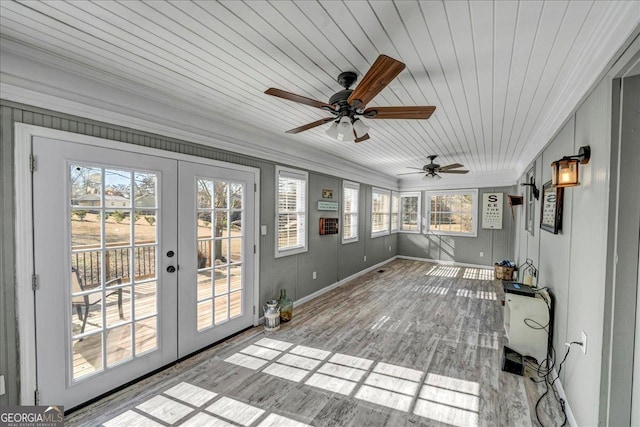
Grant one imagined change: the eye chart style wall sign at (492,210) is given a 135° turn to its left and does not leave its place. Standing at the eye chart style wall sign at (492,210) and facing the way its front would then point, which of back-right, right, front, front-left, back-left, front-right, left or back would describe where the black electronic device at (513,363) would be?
back-right

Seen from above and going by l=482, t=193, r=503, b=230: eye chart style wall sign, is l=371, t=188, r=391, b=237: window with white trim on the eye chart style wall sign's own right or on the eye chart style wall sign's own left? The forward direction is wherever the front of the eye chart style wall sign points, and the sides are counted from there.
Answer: on the eye chart style wall sign's own right

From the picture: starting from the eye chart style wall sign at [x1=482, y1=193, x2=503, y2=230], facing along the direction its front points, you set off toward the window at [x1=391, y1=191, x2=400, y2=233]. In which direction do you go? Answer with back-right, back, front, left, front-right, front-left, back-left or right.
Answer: right

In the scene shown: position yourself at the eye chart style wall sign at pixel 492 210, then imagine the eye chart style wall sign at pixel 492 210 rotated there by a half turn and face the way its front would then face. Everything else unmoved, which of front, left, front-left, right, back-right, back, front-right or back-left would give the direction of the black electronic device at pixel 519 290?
back

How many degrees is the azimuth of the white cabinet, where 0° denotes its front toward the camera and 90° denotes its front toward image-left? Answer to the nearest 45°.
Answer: approximately 90°

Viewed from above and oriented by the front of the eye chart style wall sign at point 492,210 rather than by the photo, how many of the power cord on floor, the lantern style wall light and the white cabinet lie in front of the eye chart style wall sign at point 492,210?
3

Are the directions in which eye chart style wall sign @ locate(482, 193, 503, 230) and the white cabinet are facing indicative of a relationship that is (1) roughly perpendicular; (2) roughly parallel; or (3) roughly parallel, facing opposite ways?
roughly perpendicular

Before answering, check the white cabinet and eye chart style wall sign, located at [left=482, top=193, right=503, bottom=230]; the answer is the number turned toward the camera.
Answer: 1

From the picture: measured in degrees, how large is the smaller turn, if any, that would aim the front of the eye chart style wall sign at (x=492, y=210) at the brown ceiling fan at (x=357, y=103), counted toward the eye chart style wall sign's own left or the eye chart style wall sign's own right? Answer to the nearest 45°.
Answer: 0° — it already faces it

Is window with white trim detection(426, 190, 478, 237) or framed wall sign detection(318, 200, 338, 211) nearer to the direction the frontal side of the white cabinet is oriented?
the framed wall sign
